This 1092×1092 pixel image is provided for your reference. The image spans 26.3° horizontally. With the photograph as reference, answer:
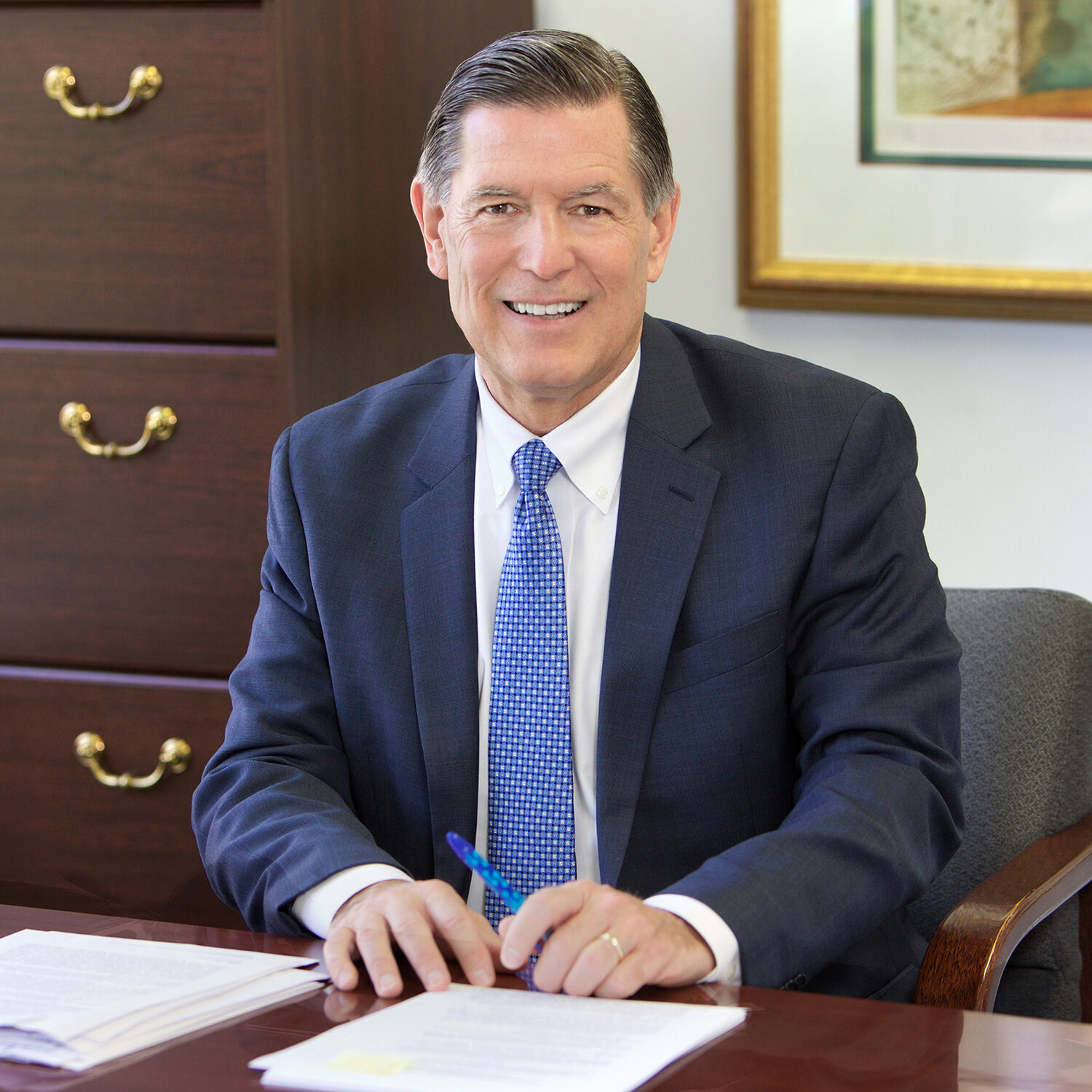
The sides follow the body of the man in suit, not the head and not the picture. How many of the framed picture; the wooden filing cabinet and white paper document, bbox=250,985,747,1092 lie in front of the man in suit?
1

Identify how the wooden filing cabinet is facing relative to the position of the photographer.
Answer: facing the viewer and to the left of the viewer

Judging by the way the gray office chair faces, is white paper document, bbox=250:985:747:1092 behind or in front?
in front

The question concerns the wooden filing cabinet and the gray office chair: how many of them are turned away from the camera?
0

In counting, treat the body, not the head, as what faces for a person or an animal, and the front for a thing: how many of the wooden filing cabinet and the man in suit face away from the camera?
0

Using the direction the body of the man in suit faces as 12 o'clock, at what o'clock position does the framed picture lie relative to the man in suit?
The framed picture is roughly at 7 o'clock from the man in suit.

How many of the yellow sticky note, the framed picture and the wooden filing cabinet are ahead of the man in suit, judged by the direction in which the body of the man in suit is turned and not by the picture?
1

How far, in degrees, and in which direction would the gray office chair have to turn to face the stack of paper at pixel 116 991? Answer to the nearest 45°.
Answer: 0° — it already faces it

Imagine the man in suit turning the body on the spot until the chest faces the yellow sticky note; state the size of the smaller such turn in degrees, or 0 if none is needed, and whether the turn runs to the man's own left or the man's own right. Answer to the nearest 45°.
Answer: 0° — they already face it

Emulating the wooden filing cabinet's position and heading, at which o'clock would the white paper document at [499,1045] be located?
The white paper document is roughly at 10 o'clock from the wooden filing cabinet.

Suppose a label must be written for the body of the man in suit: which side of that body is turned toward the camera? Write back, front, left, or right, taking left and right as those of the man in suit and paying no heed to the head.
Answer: front
